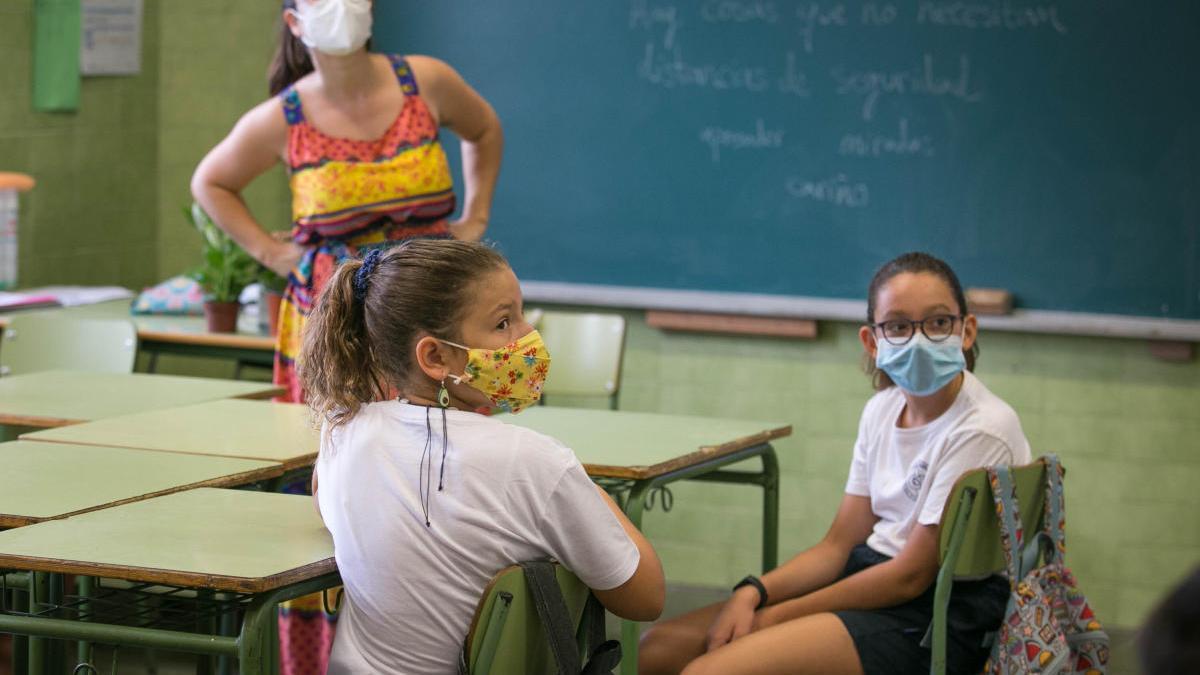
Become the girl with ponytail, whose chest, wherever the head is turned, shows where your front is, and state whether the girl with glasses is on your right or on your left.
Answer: on your right

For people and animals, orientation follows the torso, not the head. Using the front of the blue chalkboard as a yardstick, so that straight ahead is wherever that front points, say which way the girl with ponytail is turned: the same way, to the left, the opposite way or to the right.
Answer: the opposite way

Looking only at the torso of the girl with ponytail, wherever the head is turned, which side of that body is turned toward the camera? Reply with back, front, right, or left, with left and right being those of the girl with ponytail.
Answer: back

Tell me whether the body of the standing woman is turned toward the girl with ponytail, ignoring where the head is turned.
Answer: yes

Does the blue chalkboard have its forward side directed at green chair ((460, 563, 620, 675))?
yes

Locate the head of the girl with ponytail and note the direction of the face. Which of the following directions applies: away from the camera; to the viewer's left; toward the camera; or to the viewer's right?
to the viewer's right
